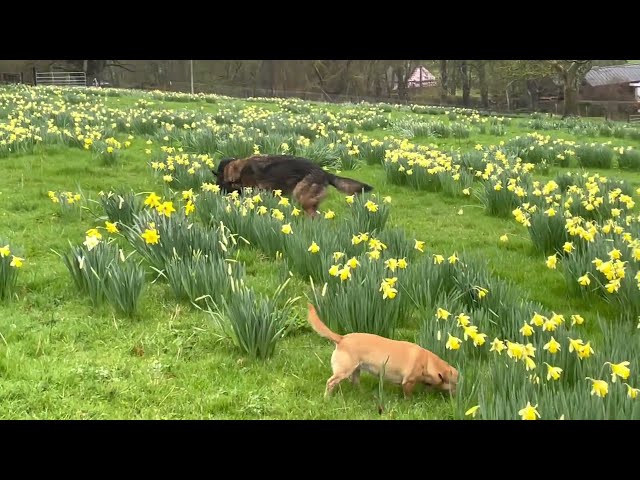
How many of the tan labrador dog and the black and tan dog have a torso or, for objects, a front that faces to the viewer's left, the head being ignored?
1

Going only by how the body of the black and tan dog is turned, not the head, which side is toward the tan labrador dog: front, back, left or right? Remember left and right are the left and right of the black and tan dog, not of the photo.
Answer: left

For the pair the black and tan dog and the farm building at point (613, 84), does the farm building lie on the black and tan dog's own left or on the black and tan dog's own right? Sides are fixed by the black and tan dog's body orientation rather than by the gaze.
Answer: on the black and tan dog's own right

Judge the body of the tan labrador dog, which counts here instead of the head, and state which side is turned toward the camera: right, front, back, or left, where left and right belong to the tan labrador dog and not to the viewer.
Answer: right

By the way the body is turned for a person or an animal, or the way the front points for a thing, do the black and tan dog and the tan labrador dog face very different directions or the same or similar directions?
very different directions

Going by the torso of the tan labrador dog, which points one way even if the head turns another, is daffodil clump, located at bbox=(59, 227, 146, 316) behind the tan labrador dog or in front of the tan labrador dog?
behind

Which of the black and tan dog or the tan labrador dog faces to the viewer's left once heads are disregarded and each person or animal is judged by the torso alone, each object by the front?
the black and tan dog

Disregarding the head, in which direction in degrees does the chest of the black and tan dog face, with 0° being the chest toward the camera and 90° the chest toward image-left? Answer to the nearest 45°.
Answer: approximately 90°
